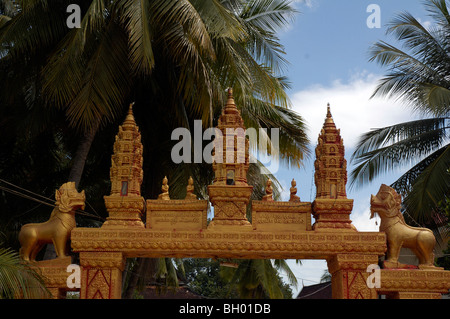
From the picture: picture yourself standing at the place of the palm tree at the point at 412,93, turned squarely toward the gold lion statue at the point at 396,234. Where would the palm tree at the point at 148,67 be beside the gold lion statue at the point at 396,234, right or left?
right

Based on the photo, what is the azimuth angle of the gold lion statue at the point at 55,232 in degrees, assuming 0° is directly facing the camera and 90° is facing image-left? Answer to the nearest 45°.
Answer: approximately 270°

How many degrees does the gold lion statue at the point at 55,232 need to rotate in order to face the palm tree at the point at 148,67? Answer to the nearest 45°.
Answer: approximately 45° to its left

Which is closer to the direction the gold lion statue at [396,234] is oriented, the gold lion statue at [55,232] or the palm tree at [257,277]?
the gold lion statue

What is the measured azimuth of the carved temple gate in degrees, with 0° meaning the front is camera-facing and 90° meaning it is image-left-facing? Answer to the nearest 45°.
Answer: approximately 0°

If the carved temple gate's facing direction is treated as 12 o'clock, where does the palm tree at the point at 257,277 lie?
The palm tree is roughly at 6 o'clock from the carved temple gate.

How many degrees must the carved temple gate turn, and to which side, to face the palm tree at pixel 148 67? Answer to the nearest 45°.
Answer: approximately 135° to its right

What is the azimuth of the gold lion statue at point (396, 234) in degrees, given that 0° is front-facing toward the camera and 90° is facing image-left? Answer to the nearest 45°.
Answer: approximately 90°

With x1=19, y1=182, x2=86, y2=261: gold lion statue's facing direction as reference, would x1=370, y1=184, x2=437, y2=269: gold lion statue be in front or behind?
in front

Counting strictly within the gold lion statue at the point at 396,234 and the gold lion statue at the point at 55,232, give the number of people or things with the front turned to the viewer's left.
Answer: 1
